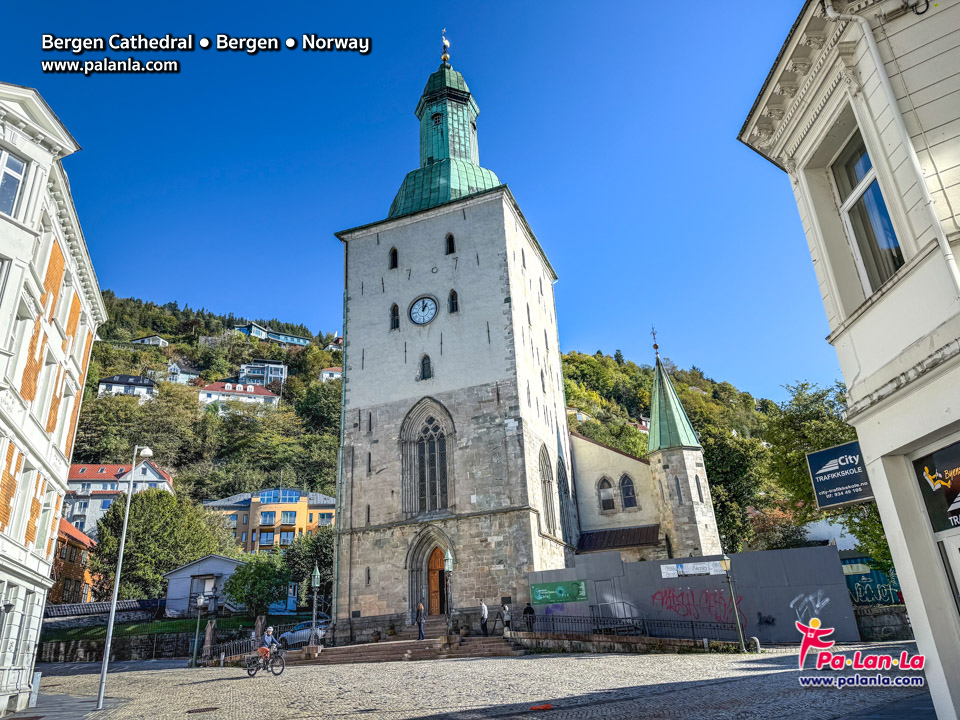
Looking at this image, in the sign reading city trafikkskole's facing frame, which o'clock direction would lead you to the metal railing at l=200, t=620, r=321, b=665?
The metal railing is roughly at 4 o'clock from the sign reading city trafikkskole.

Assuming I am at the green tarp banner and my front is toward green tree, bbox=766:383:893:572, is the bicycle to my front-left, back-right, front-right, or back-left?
back-right

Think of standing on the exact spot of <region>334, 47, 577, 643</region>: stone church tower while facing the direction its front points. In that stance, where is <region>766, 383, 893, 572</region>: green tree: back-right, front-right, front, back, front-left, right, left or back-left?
left

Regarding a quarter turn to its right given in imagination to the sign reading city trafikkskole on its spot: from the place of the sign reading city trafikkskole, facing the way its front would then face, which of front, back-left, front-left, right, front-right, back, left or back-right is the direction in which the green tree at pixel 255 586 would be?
front-right

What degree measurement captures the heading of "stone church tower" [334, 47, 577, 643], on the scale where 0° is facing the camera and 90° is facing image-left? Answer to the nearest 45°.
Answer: approximately 0°

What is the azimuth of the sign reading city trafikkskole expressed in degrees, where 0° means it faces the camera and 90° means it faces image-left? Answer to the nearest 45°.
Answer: approximately 0°

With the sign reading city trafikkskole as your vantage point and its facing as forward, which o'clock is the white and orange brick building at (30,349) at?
The white and orange brick building is roughly at 3 o'clock from the sign reading city trafikkskole.

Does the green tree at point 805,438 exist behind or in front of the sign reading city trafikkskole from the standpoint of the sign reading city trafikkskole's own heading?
behind

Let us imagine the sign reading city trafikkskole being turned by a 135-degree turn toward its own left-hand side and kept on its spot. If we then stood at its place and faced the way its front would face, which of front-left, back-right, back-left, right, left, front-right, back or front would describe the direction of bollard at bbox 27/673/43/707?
back-left

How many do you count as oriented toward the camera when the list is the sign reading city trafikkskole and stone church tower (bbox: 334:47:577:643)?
2

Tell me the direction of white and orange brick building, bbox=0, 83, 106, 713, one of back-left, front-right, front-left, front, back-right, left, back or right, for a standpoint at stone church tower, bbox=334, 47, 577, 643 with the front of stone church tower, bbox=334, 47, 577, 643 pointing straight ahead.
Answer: front-right

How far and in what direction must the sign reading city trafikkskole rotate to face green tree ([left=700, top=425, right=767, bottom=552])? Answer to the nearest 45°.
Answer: approximately 180°

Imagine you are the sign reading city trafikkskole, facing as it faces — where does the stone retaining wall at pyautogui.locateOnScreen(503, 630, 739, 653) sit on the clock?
The stone retaining wall is roughly at 5 o'clock from the sign reading city trafikkskole.

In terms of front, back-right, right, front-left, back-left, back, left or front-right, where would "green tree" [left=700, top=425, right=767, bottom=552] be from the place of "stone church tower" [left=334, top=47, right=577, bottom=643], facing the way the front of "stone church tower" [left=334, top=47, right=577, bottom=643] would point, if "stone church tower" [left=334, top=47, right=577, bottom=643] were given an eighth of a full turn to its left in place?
left
